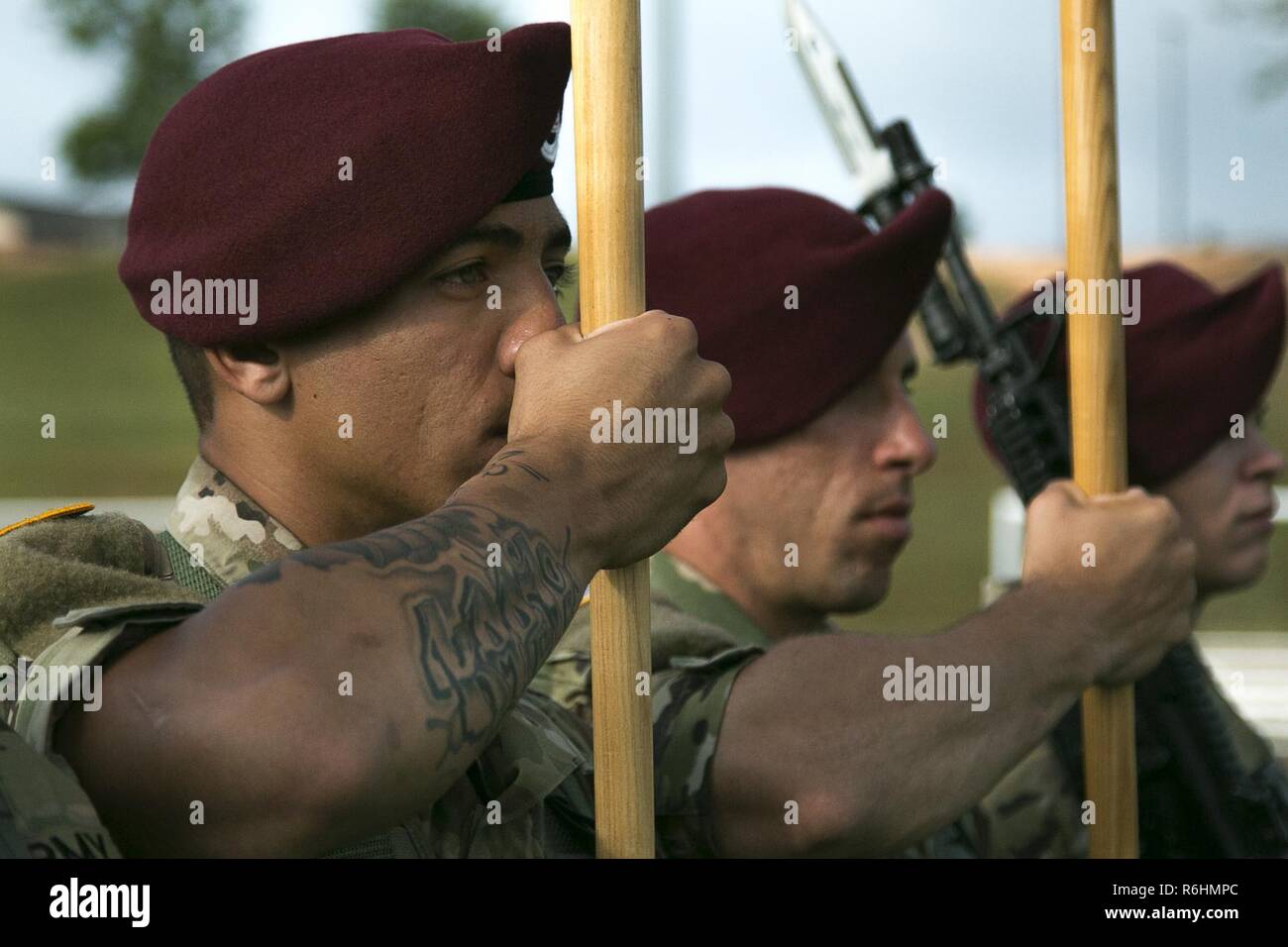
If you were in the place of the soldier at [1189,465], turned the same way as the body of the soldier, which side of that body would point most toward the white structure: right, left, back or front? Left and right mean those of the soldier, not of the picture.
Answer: left

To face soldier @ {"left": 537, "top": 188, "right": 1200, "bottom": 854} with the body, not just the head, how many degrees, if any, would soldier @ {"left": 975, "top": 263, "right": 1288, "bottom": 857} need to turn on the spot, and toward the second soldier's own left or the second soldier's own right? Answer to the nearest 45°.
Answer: approximately 135° to the second soldier's own right

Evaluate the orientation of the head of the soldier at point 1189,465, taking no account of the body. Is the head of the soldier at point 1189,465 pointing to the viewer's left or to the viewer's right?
to the viewer's right

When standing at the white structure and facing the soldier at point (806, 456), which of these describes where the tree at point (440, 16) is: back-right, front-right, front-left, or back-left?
back-right

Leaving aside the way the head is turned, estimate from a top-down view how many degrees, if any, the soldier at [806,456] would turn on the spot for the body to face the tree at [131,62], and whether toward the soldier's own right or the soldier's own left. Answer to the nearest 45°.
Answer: approximately 135° to the soldier's own left

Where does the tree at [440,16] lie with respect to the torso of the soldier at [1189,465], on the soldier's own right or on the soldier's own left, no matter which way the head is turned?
on the soldier's own left

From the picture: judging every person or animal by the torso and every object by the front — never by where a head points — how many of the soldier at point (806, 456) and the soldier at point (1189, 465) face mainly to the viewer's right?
2

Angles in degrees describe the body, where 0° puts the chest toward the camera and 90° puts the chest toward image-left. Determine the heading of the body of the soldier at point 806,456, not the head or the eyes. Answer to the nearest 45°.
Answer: approximately 270°

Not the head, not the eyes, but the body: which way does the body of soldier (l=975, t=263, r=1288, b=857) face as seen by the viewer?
to the viewer's right

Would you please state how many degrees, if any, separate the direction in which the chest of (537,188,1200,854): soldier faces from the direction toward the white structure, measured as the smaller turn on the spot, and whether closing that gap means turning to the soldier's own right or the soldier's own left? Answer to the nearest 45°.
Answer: approximately 90° to the soldier's own left
